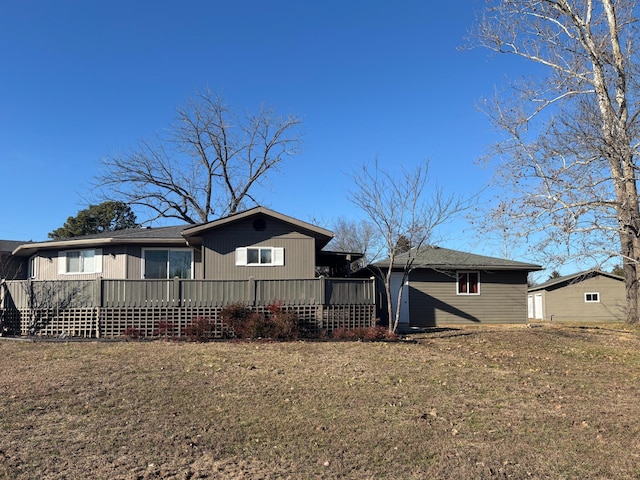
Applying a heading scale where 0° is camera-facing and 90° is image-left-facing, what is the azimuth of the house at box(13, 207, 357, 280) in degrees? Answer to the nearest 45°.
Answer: approximately 0°

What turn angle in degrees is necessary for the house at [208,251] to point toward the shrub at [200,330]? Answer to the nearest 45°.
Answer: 0° — it already faces it

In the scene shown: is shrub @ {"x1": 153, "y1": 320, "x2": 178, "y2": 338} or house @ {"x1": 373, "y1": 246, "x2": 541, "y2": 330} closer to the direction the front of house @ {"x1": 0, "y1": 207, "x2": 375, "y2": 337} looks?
the shrub
